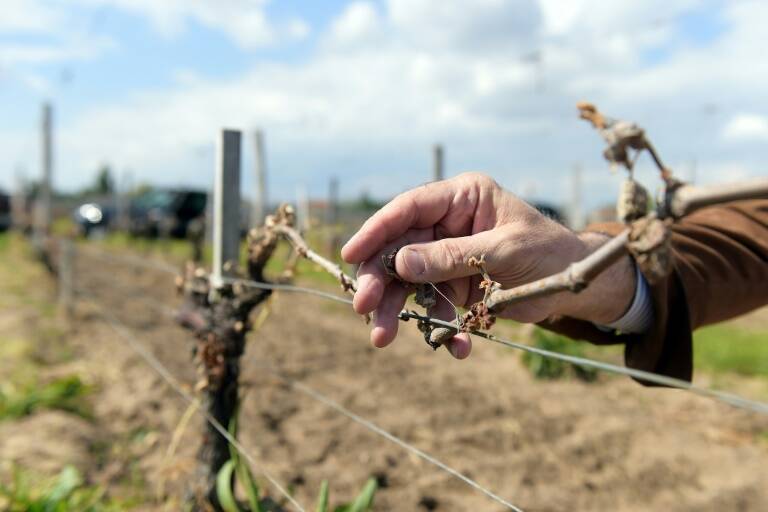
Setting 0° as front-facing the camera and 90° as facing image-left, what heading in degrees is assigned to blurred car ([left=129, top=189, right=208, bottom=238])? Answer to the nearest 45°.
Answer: approximately 45°

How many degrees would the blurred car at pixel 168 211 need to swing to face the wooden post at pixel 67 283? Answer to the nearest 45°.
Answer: approximately 45° to its left

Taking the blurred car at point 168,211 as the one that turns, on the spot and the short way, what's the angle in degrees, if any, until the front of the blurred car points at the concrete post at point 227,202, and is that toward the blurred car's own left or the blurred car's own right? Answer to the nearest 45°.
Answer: approximately 45° to the blurred car's own left

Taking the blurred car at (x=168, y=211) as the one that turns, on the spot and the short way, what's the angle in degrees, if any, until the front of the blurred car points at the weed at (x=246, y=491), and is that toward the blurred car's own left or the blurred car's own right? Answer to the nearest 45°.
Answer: approximately 45° to the blurred car's own left

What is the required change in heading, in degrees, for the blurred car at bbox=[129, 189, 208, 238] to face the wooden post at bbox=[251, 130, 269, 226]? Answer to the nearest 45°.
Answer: approximately 45° to its left
